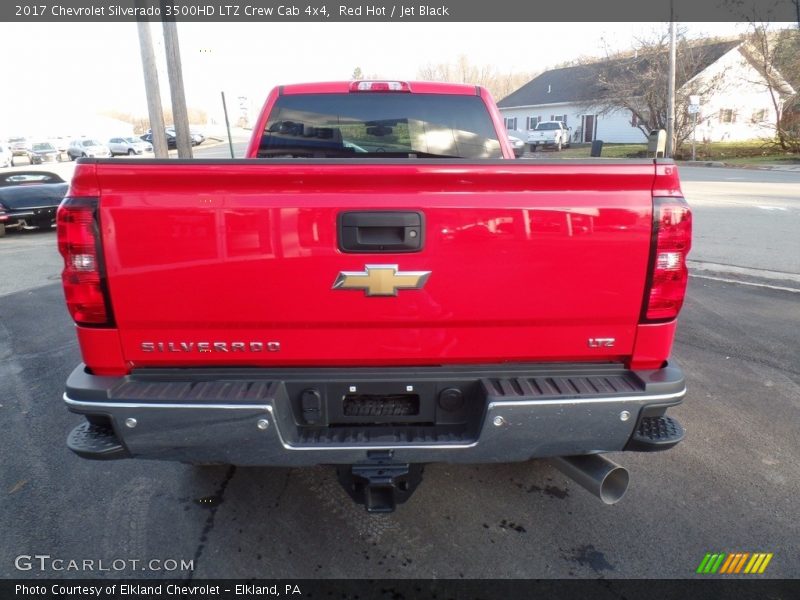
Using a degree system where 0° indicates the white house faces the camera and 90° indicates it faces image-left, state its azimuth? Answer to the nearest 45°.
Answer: approximately 45°

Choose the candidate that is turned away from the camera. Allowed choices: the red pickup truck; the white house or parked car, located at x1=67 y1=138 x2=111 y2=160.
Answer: the red pickup truck

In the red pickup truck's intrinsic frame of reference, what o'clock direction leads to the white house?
The white house is roughly at 1 o'clock from the red pickup truck.

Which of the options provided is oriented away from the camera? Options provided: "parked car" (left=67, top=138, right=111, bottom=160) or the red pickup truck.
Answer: the red pickup truck

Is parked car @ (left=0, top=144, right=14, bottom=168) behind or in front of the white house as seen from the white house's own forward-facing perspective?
in front

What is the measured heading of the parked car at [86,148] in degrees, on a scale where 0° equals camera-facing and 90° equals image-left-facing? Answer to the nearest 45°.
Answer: approximately 315°

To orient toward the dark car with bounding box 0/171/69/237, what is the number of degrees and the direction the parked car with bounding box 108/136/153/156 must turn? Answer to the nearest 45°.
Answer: approximately 45° to its right

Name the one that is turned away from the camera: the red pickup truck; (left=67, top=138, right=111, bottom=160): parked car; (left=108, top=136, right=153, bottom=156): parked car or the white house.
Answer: the red pickup truck

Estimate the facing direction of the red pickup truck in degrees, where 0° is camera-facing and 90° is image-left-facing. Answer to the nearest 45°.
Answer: approximately 180°

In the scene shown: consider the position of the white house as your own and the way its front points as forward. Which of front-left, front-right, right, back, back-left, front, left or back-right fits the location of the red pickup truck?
front-left
